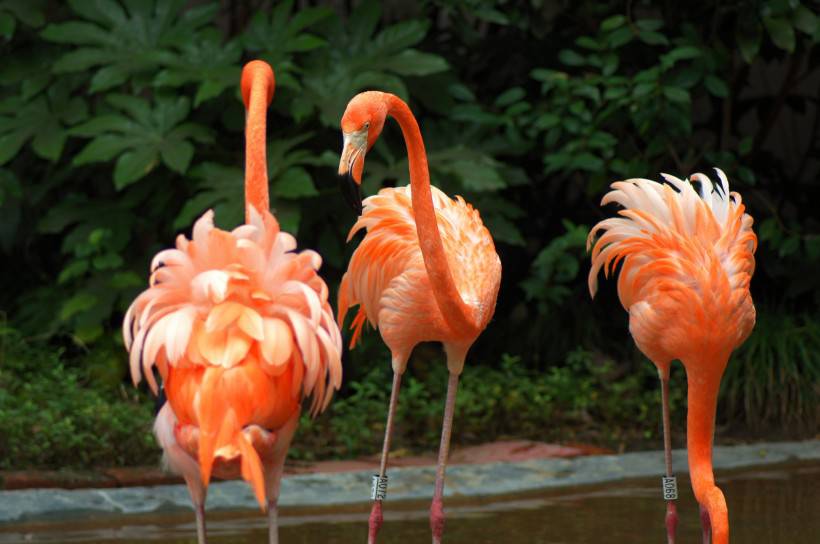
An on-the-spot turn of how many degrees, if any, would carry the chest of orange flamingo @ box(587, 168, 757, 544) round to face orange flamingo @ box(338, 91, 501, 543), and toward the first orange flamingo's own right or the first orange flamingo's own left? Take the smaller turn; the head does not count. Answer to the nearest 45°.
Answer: approximately 90° to the first orange flamingo's own right

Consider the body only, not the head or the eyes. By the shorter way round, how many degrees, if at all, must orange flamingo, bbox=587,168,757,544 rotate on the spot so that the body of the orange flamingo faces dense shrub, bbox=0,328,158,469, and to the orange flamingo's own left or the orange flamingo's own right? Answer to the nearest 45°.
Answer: approximately 90° to the orange flamingo's own right

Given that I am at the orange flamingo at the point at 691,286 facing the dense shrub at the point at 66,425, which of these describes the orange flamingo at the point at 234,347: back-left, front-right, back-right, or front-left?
front-left

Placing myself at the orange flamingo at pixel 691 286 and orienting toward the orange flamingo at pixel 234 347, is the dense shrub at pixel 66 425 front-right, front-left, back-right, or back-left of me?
front-right

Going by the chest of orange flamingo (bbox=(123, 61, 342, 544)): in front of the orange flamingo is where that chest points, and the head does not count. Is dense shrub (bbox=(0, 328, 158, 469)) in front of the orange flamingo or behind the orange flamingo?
in front

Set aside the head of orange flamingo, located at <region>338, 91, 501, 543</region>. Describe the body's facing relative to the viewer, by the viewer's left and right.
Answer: facing the viewer and to the right of the viewer

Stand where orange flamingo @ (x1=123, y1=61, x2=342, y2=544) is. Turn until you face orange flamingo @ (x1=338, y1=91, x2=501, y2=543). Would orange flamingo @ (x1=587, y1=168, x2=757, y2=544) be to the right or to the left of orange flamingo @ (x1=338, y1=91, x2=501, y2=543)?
right

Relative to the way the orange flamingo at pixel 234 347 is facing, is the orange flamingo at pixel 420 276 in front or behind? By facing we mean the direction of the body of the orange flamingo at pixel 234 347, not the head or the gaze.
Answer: in front

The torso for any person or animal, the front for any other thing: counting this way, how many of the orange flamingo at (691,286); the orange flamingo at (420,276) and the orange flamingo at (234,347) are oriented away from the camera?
1

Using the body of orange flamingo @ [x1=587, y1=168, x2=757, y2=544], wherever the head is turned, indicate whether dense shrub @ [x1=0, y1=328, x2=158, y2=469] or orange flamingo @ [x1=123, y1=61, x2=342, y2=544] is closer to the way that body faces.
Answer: the orange flamingo

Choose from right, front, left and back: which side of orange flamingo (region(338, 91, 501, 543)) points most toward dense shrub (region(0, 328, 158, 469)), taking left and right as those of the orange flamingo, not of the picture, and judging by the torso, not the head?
back

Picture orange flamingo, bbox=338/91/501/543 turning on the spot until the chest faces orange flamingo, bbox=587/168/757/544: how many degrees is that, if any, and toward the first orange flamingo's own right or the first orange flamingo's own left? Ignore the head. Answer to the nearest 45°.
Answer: approximately 45° to the first orange flamingo's own left

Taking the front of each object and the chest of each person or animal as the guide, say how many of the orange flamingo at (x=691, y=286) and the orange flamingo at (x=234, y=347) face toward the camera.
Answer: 1

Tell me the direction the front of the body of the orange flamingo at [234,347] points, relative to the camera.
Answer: away from the camera

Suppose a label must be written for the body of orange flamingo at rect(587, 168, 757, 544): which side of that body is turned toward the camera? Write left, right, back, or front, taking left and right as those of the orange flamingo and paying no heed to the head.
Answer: front
